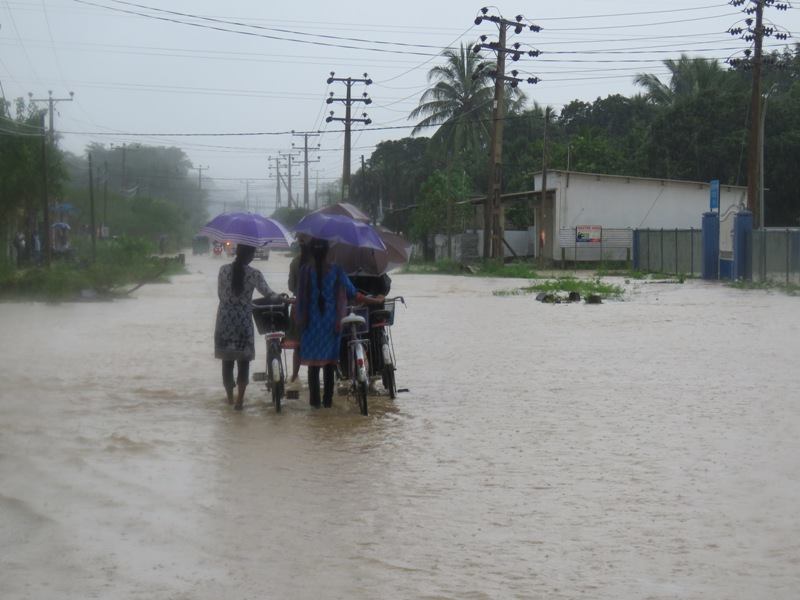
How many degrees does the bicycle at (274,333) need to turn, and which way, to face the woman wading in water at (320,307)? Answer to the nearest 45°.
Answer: approximately 90° to its right

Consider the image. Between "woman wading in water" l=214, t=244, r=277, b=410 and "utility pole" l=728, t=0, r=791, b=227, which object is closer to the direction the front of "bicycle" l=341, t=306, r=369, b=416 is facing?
the utility pole

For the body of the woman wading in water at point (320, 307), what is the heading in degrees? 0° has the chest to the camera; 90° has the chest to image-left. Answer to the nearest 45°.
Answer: approximately 180°

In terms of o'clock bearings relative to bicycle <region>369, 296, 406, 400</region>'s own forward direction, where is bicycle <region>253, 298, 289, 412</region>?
bicycle <region>253, 298, 289, 412</region> is roughly at 8 o'clock from bicycle <region>369, 296, 406, 400</region>.

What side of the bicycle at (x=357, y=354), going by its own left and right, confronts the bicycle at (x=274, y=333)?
left

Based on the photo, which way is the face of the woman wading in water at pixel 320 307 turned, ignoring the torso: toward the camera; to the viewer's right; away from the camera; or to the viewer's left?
away from the camera

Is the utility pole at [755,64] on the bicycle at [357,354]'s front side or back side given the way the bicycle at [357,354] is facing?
on the front side

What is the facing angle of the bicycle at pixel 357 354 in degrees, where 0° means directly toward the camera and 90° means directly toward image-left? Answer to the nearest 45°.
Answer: approximately 180°

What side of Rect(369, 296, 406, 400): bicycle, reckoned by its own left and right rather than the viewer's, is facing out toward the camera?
back

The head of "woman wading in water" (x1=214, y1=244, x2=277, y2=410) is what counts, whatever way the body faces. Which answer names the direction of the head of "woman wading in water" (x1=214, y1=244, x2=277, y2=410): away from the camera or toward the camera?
away from the camera

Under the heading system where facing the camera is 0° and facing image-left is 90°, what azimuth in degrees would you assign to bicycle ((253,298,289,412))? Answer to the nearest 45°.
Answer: approximately 180°

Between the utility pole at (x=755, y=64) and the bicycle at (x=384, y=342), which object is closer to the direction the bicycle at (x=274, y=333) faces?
the utility pole

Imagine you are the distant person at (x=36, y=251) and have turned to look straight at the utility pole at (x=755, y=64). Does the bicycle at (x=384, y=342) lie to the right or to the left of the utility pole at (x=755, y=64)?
right

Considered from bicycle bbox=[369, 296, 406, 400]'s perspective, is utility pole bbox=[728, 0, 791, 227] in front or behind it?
in front
